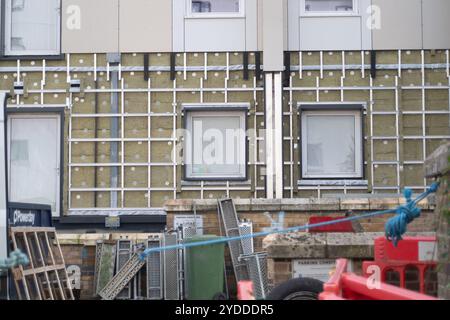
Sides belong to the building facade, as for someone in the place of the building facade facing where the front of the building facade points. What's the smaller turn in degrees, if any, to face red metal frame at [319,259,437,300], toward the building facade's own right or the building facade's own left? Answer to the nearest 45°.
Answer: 0° — it already faces it

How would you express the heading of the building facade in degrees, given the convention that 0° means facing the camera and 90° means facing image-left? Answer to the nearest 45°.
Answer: approximately 0°

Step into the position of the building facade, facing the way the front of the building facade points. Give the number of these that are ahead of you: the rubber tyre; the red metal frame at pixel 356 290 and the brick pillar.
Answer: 3

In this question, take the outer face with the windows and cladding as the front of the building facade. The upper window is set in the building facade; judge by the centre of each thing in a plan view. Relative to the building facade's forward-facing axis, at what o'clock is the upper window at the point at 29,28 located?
The upper window is roughly at 3 o'clock from the building facade.
